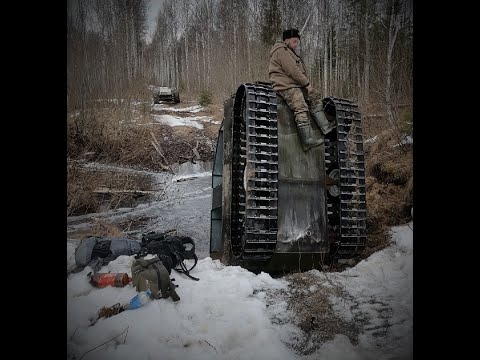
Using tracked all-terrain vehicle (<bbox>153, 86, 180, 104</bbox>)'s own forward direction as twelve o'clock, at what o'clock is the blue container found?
The blue container is roughly at 12 o'clock from the tracked all-terrain vehicle.

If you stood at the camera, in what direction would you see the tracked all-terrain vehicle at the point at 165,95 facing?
facing the viewer

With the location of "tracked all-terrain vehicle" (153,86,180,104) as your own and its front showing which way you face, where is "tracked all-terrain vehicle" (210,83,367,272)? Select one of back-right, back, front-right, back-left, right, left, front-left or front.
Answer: front

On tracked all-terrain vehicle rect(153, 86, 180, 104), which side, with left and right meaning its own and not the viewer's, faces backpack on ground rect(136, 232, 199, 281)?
front

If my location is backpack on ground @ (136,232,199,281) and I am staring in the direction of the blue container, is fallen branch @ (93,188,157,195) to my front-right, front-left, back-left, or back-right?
back-right

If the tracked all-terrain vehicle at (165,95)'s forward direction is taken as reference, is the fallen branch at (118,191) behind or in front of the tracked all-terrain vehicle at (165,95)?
in front

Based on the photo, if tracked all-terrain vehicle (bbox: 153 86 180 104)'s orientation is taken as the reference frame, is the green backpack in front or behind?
in front

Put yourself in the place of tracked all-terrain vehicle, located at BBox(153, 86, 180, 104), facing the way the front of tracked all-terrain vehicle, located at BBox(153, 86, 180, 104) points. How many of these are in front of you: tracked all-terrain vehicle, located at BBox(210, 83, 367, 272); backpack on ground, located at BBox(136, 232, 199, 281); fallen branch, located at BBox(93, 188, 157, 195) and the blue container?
4
